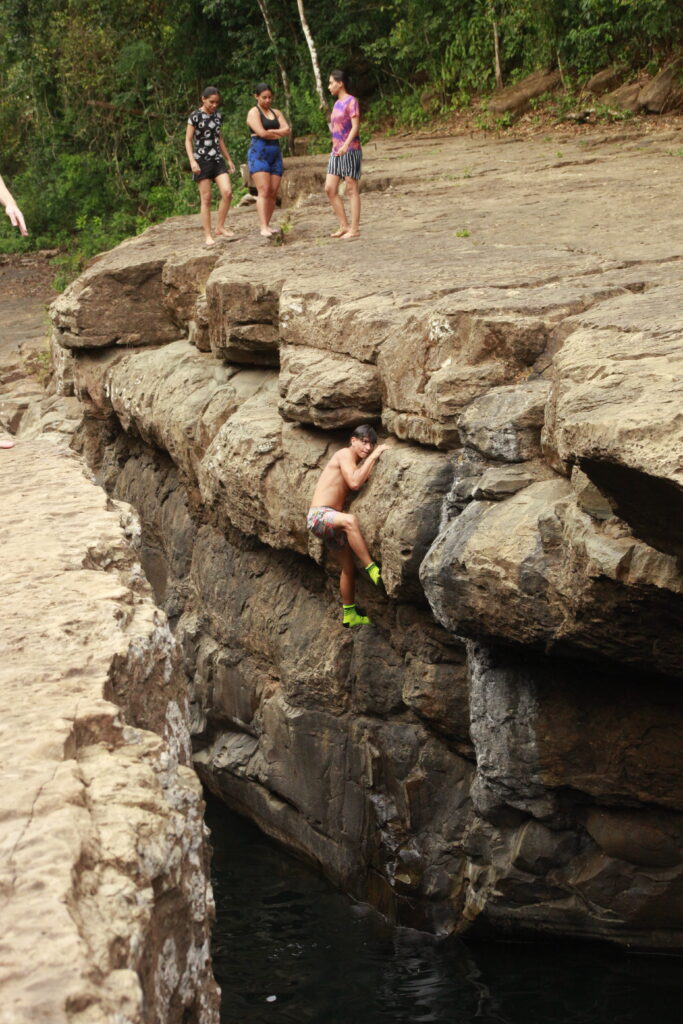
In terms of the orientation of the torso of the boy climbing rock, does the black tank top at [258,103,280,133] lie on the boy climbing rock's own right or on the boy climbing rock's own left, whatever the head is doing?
on the boy climbing rock's own left

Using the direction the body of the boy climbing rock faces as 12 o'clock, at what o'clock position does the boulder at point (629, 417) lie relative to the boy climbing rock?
The boulder is roughly at 2 o'clock from the boy climbing rock.

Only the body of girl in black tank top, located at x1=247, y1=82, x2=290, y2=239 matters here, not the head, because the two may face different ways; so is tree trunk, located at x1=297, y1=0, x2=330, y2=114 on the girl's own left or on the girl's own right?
on the girl's own left

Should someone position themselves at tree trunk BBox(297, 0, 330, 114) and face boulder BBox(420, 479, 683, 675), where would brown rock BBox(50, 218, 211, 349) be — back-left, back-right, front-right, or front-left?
front-right

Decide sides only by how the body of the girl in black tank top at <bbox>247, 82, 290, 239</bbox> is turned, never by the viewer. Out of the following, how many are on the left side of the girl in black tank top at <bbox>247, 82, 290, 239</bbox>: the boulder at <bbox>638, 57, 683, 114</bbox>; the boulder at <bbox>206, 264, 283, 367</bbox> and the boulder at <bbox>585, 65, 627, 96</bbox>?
2

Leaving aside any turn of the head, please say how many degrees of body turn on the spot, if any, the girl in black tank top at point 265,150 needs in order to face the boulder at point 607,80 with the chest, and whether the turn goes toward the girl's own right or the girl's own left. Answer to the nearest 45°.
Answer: approximately 90° to the girl's own left

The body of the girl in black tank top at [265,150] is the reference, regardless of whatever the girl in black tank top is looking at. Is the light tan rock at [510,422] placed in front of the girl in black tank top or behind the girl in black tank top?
in front

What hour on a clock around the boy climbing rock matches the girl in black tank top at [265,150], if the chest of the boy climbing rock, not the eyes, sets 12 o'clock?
The girl in black tank top is roughly at 9 o'clock from the boy climbing rock.

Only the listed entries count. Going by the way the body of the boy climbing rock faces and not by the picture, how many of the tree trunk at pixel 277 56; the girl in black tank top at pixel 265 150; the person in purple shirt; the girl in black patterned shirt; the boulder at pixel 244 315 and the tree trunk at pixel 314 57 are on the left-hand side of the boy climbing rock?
6

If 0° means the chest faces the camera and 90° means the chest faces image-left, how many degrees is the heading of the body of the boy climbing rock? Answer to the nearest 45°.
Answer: approximately 270°

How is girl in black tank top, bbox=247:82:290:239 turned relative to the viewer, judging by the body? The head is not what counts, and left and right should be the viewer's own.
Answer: facing the viewer and to the right of the viewer
